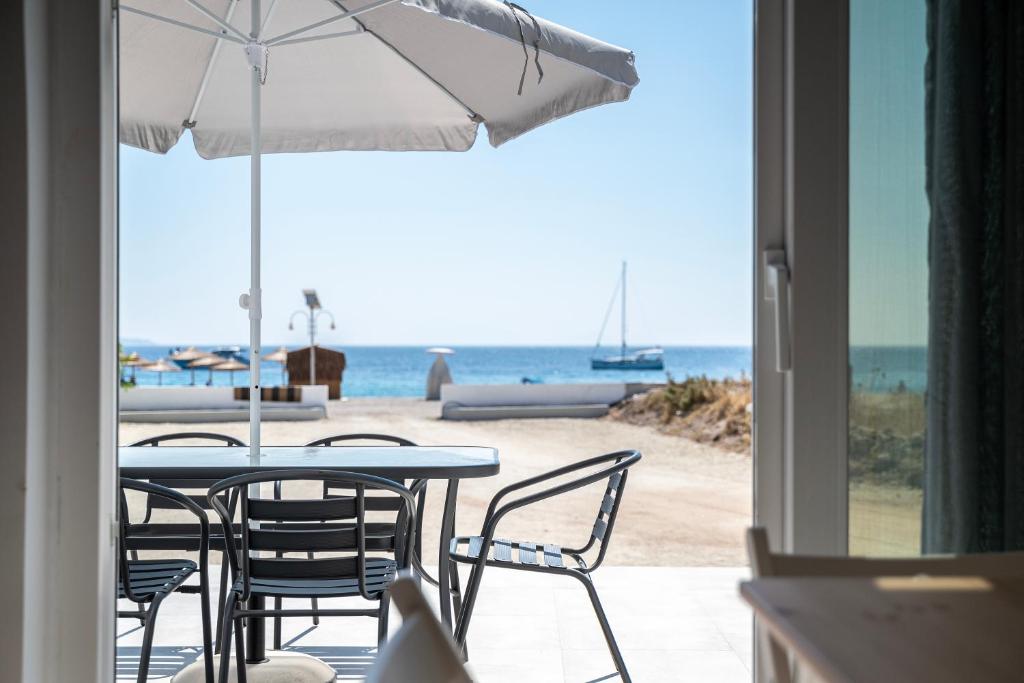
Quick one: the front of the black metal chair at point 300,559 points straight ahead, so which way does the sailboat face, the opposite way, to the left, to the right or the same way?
to the left

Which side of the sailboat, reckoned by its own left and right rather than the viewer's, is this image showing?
left

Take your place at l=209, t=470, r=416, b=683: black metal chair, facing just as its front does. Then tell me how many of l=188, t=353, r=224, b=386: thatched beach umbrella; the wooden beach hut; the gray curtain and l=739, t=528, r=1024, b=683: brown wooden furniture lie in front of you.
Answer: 2

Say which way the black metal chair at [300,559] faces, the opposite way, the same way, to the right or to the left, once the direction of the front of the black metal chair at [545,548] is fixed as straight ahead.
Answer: to the right

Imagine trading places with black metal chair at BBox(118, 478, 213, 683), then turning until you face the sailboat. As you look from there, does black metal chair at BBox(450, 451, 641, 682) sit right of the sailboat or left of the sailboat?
right

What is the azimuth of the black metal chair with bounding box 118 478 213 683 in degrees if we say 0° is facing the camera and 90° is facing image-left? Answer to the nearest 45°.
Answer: approximately 225°

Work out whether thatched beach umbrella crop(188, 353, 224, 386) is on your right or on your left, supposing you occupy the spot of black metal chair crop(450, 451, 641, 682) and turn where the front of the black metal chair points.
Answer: on your right

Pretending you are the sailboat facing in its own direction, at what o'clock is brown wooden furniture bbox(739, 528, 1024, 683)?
The brown wooden furniture is roughly at 9 o'clock from the sailboat.

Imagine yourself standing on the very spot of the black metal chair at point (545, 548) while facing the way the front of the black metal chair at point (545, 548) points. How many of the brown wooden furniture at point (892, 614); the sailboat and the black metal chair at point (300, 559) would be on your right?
1

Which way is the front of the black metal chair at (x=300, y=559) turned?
away from the camera

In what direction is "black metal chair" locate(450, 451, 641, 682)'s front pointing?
to the viewer's left

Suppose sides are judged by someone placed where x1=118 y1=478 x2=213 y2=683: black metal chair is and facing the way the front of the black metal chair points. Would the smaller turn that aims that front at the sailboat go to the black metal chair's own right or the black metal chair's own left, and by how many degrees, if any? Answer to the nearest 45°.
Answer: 0° — it already faces it

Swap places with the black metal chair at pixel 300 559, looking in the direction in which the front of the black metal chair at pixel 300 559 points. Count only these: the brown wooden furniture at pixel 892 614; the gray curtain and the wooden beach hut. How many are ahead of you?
1

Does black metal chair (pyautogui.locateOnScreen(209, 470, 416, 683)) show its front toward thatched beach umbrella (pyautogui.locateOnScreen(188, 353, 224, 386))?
yes

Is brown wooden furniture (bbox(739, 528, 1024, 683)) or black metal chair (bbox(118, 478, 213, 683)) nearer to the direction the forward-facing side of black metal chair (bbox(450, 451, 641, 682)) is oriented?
the black metal chair
